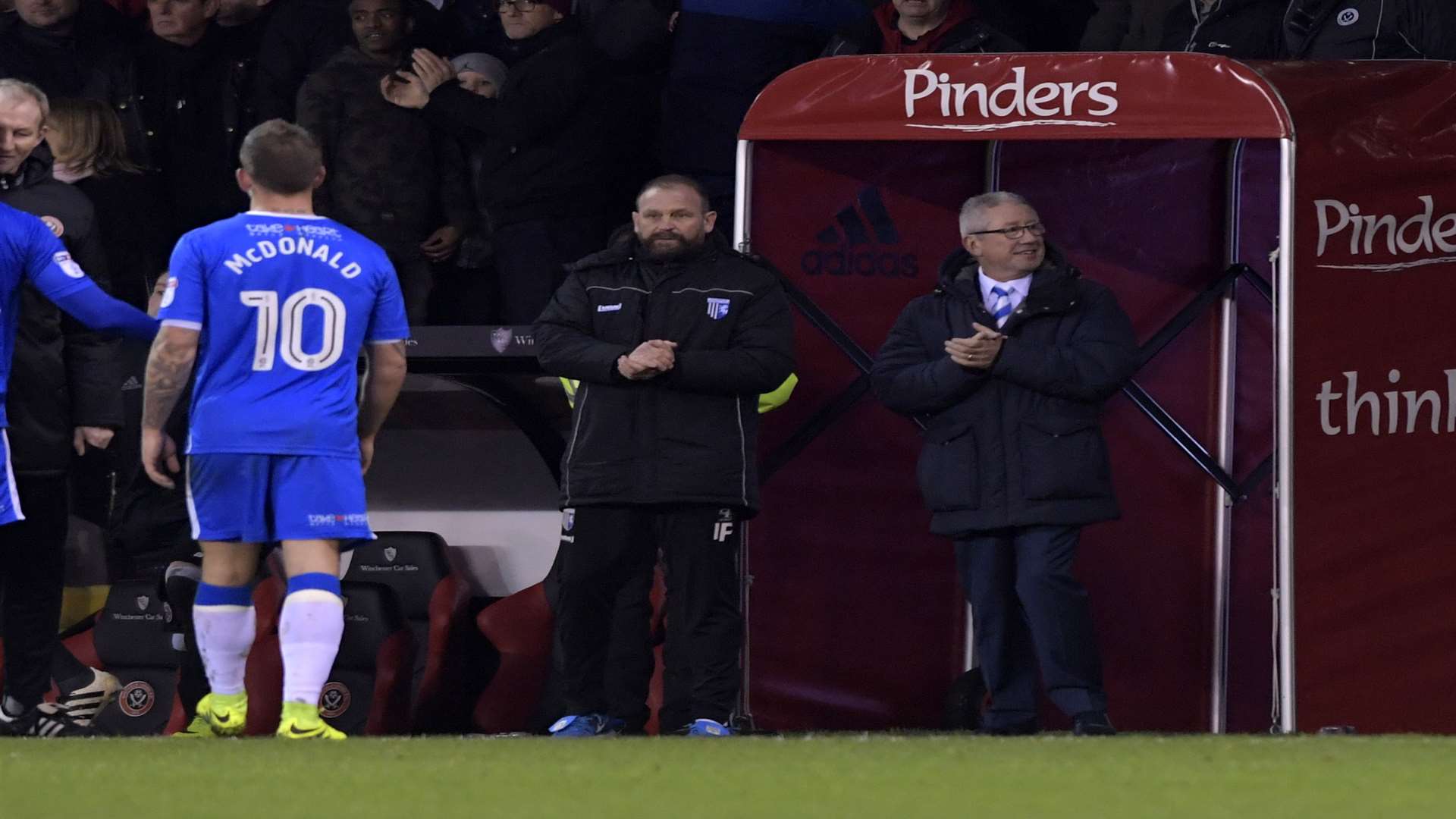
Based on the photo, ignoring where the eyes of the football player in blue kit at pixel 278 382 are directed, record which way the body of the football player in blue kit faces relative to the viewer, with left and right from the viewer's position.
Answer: facing away from the viewer

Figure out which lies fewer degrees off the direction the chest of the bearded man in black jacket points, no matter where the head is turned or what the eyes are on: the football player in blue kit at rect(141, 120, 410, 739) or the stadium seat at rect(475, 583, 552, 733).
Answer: the football player in blue kit

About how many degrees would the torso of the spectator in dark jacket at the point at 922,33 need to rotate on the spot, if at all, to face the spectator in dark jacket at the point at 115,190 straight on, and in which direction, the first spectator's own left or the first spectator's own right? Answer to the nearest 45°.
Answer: approximately 90° to the first spectator's own right

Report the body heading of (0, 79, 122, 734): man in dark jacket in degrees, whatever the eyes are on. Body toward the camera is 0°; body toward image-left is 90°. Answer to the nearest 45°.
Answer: approximately 0°

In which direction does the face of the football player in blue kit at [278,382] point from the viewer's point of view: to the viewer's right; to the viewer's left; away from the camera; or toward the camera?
away from the camera
